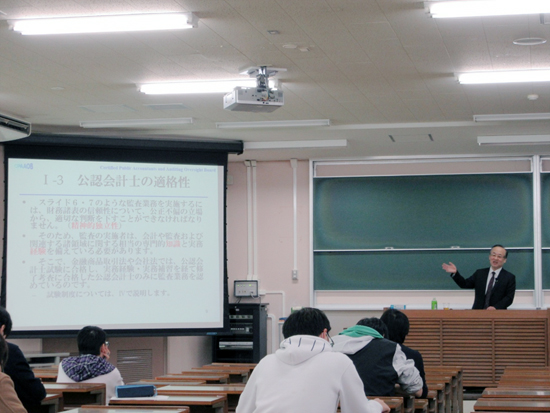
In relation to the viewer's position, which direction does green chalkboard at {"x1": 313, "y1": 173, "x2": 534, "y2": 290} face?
facing the viewer

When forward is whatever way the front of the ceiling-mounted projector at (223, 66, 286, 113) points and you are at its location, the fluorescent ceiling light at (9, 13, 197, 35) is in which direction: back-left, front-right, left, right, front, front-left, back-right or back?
left

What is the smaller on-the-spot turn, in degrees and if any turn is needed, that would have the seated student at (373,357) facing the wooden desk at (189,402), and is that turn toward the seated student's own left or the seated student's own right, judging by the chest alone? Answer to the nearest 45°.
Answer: approximately 90° to the seated student's own left

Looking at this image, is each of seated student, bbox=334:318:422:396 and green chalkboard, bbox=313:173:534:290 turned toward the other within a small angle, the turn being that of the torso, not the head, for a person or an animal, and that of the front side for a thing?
yes

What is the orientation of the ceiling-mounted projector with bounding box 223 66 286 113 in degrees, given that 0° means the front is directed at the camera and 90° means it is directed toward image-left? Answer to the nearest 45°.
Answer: approximately 135°

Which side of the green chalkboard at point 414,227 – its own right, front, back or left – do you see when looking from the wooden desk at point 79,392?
front

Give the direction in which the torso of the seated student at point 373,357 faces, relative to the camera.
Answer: away from the camera

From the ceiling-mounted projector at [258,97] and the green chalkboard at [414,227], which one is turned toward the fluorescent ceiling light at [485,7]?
the green chalkboard

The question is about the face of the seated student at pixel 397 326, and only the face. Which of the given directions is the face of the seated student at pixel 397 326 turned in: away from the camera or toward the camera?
away from the camera
